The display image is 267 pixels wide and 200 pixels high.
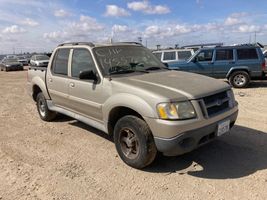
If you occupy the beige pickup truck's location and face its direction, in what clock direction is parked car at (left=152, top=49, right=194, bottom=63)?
The parked car is roughly at 8 o'clock from the beige pickup truck.

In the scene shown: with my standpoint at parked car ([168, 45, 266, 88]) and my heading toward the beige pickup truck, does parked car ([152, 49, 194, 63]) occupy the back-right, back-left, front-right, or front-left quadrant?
back-right

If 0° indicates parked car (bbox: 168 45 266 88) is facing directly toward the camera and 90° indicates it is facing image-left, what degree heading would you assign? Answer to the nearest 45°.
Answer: approximately 90°

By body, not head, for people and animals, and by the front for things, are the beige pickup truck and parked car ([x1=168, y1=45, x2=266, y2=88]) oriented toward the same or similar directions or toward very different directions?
very different directions

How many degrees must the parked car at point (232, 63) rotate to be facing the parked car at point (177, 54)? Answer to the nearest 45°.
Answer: approximately 45° to its right

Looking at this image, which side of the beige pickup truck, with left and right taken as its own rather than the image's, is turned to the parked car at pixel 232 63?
left

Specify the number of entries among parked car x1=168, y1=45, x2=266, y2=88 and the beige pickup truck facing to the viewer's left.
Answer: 1

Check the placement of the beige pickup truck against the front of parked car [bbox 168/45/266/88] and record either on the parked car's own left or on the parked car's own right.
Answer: on the parked car's own left

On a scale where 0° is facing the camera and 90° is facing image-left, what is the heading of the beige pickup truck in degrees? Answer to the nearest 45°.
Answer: approximately 315°

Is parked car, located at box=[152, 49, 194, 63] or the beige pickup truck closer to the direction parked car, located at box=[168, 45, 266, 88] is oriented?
the parked car
